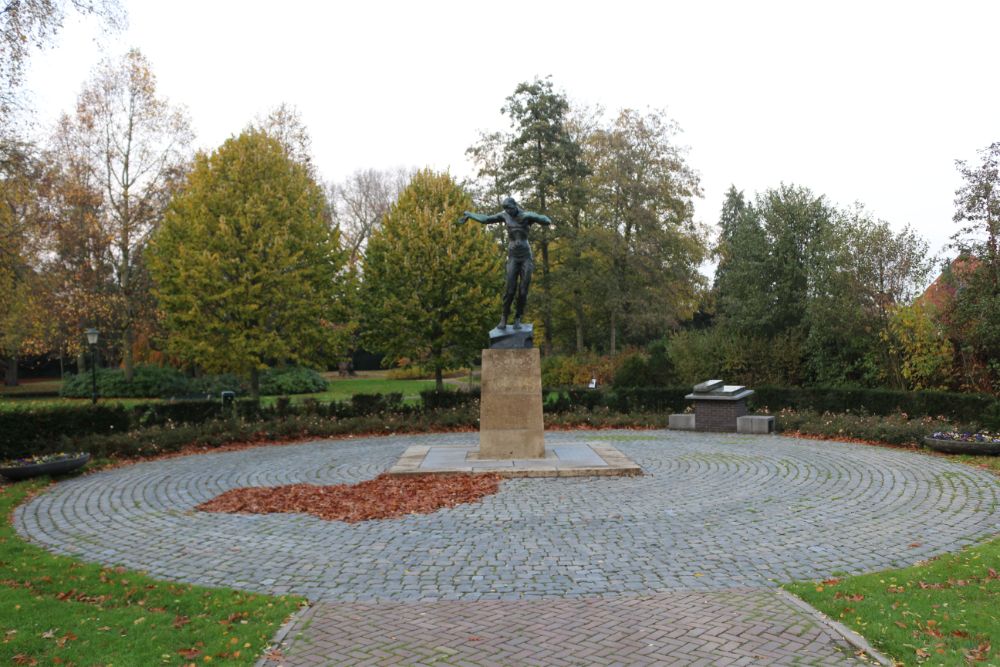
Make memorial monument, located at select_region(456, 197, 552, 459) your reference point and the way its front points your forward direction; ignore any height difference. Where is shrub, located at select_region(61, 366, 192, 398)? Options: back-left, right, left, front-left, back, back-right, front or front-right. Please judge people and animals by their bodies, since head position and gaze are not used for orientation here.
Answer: back-right

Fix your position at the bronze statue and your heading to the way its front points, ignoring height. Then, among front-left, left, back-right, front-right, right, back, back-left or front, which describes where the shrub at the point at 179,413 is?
back-right

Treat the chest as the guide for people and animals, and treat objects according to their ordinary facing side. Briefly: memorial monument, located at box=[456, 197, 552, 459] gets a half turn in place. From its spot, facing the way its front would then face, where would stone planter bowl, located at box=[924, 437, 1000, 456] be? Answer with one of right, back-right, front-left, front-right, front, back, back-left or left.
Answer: right

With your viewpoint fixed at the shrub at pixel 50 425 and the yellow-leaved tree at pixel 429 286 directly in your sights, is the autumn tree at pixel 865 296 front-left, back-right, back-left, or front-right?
front-right

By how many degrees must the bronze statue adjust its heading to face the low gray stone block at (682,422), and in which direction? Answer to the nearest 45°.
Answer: approximately 135° to its left

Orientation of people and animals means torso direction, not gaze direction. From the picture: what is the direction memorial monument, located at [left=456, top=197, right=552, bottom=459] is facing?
toward the camera

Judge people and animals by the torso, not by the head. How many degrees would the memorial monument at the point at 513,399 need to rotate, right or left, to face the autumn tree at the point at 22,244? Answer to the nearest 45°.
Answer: approximately 135° to its right

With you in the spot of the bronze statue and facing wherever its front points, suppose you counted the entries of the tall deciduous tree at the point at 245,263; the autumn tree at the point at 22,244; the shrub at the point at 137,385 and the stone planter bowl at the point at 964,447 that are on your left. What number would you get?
1

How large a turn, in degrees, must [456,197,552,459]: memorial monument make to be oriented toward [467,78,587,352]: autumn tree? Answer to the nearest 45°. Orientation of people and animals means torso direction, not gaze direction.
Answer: approximately 180°

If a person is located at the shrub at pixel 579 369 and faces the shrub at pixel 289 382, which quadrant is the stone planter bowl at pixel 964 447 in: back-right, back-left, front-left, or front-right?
back-left

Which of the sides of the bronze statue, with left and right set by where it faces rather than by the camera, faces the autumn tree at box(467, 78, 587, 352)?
back

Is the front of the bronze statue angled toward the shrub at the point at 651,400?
no

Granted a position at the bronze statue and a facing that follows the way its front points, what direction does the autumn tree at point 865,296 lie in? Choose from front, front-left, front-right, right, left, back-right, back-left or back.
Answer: back-left

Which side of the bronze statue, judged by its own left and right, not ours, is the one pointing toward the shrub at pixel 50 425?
right

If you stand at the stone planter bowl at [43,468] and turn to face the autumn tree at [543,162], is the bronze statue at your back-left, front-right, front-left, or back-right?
front-right

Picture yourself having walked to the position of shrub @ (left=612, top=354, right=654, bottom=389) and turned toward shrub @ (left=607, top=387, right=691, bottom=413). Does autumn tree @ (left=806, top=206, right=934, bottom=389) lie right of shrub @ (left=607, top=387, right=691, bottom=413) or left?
left

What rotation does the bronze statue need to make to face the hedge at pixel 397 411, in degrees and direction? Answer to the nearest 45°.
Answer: approximately 135° to its right
